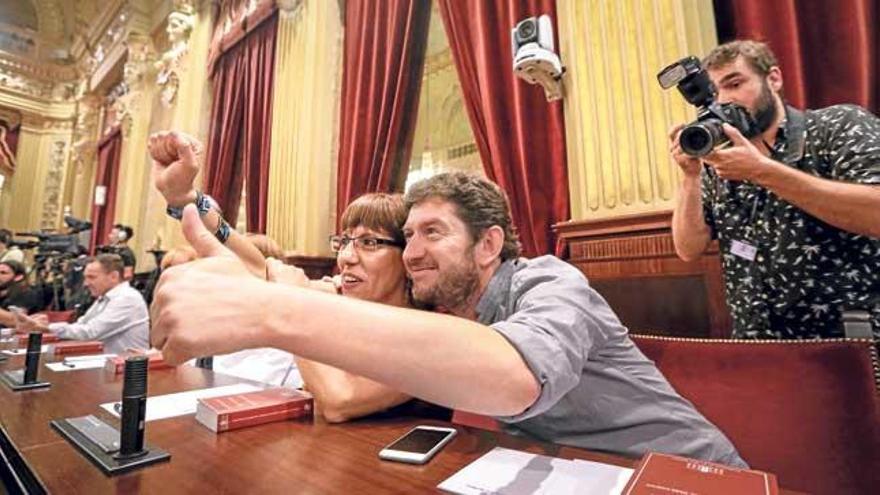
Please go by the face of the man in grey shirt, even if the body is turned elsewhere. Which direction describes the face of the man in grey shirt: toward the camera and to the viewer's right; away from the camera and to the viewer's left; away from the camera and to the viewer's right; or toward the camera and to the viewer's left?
toward the camera and to the viewer's left

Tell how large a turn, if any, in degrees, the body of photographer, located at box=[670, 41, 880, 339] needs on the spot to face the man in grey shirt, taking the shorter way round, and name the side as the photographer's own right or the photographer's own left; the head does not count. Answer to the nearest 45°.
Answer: approximately 45° to the photographer's own left

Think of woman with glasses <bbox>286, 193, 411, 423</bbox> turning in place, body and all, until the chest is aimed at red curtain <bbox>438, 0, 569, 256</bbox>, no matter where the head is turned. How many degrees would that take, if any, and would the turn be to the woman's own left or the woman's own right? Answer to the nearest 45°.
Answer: approximately 180°

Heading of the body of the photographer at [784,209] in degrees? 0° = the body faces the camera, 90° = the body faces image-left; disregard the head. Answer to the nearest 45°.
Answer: approximately 45°

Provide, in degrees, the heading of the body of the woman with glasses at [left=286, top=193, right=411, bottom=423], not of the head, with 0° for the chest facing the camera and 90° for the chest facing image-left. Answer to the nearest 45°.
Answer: approximately 45°

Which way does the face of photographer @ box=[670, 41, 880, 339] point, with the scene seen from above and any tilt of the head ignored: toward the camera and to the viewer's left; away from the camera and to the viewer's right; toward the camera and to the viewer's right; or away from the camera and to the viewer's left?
toward the camera and to the viewer's left

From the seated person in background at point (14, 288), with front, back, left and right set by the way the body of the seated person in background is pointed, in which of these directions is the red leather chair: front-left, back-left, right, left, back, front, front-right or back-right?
front-left

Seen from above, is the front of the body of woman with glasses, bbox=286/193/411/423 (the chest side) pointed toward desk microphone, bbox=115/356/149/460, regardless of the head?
yes

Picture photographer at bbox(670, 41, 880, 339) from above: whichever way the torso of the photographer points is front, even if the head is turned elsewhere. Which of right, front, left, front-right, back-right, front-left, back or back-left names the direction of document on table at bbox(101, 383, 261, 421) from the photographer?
front
